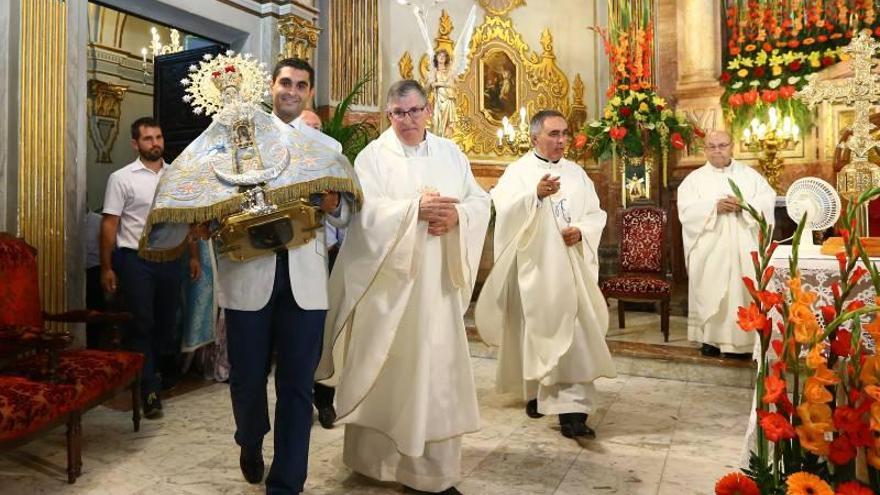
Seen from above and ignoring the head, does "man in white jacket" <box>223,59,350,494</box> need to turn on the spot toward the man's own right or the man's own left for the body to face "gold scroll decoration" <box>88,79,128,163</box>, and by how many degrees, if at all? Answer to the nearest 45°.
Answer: approximately 180°

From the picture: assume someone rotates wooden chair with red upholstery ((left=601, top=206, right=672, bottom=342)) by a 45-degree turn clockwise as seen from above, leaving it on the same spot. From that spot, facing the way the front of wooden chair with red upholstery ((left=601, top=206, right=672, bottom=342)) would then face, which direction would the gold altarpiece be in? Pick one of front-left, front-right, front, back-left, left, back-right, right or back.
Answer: right

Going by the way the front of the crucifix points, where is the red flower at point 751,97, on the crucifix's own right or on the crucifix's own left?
on the crucifix's own right

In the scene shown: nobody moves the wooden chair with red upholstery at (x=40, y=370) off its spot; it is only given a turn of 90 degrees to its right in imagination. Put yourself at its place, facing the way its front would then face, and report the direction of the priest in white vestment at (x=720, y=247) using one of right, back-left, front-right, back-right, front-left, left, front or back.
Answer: back-left

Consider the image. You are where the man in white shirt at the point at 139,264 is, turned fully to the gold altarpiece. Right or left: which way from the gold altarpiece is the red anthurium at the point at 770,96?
right

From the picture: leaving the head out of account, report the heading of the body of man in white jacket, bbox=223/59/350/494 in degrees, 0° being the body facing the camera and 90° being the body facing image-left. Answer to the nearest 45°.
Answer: approximately 0°

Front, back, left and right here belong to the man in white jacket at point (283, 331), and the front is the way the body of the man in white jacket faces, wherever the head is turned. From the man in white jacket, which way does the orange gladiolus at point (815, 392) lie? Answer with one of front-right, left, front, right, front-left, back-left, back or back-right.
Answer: front-left

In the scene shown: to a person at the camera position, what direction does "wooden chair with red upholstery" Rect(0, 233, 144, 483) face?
facing the viewer and to the right of the viewer
